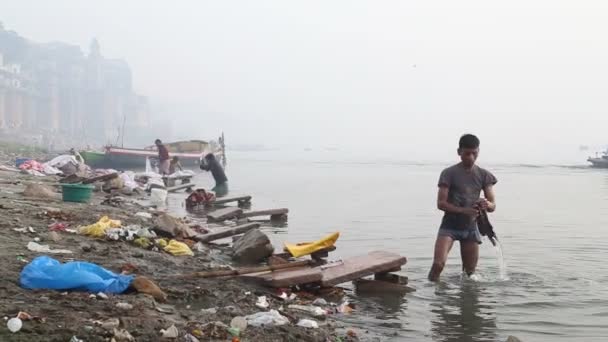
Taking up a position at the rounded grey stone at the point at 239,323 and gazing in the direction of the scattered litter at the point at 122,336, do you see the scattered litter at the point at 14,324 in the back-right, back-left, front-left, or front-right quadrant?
front-right

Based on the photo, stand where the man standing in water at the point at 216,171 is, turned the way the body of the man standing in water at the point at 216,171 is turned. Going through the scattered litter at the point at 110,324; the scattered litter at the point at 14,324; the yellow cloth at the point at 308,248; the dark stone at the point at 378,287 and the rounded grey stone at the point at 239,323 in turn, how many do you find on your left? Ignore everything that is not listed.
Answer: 5

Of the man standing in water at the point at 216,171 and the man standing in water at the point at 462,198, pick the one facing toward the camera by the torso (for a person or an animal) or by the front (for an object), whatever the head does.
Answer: the man standing in water at the point at 462,198

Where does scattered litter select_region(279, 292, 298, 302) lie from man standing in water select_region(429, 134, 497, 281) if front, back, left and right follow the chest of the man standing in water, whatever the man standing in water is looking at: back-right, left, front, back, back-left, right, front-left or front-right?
front-right

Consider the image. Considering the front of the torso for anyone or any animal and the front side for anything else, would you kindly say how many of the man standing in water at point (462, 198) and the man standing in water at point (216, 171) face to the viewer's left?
1

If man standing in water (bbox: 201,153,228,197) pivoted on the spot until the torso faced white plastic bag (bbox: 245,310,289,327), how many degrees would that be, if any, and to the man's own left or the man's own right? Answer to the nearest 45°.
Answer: approximately 90° to the man's own left

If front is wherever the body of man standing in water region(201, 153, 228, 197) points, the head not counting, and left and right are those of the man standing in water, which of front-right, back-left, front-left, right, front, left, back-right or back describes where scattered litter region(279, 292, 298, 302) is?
left

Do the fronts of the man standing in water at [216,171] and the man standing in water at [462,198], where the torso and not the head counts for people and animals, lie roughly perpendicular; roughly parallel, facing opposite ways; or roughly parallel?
roughly perpendicular

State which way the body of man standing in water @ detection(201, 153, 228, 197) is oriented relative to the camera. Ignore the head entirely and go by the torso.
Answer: to the viewer's left

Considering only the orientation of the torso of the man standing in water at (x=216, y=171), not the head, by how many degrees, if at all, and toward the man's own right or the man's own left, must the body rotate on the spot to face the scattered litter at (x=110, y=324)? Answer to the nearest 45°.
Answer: approximately 90° to the man's own left

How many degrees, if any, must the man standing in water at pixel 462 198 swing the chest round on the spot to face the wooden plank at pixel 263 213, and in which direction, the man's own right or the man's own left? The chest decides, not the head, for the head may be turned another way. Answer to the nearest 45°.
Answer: approximately 135° to the man's own right

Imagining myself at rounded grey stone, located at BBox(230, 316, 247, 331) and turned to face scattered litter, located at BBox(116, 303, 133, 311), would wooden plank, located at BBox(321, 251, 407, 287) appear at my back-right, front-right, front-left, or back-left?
back-right

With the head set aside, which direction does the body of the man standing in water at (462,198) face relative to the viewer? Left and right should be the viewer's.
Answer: facing the viewer
